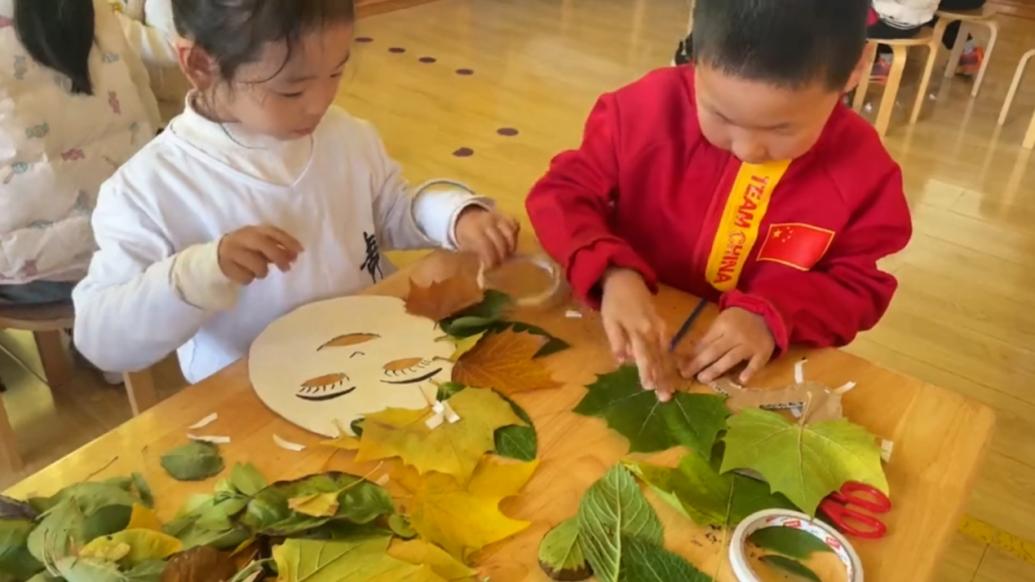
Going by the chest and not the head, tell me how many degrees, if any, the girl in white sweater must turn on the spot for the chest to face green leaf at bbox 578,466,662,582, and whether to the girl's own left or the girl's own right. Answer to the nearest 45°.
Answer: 0° — they already face it

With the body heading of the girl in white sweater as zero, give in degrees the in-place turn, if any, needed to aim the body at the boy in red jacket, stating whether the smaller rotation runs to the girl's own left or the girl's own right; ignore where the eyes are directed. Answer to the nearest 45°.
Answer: approximately 45° to the girl's own left

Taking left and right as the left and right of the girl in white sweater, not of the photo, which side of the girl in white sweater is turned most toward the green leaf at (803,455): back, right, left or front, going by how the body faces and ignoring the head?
front

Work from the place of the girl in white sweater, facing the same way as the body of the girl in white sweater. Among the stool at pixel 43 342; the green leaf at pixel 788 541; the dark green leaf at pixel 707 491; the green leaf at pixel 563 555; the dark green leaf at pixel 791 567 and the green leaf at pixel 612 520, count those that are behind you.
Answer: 1

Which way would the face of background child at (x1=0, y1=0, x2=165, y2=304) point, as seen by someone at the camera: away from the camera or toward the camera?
away from the camera

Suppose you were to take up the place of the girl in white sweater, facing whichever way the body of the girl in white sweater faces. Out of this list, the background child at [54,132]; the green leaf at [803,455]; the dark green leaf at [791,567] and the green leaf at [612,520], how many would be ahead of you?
3

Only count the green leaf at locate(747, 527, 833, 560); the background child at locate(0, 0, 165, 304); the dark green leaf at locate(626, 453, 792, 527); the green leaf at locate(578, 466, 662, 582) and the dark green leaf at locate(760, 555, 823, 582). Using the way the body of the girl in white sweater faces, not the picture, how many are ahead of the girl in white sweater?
4

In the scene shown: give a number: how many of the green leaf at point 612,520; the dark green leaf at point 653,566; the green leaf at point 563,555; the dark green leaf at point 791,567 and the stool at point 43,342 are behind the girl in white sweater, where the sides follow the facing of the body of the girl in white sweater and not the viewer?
1

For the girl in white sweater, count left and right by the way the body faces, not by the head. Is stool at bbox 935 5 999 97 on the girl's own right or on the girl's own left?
on the girl's own left

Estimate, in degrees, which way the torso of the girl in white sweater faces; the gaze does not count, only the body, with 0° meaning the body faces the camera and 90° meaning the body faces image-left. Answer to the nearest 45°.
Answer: approximately 315°

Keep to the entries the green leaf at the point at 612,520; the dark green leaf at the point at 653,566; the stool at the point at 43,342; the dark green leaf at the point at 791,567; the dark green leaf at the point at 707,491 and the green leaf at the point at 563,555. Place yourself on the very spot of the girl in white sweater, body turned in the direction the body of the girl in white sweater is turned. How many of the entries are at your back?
1

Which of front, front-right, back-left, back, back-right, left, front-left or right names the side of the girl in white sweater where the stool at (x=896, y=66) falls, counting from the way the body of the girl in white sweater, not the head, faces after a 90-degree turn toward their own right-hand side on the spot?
back

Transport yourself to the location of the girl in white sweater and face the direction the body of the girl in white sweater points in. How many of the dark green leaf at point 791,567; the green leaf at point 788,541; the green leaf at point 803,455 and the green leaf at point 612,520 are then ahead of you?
4

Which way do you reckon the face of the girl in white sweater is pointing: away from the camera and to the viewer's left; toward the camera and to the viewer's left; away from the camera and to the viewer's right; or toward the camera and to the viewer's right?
toward the camera and to the viewer's right

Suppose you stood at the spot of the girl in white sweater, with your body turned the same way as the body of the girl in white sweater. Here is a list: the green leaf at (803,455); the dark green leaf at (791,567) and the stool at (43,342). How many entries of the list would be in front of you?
2
